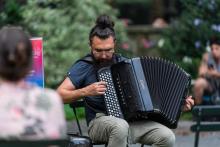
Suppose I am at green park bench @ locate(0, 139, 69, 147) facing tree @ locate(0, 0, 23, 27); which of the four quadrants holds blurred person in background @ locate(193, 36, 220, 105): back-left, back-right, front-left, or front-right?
front-right

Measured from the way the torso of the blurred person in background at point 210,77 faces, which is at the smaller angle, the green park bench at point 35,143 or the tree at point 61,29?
the green park bench

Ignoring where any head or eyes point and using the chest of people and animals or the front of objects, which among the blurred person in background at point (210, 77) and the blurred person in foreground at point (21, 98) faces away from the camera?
the blurred person in foreground at point (21, 98)

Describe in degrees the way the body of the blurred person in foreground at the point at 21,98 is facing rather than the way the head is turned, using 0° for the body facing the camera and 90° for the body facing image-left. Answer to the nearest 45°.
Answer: approximately 180°

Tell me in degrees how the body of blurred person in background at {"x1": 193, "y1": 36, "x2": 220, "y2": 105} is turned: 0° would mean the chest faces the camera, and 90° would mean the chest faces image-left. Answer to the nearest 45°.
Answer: approximately 0°

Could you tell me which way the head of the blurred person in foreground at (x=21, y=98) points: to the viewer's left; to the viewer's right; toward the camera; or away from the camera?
away from the camera

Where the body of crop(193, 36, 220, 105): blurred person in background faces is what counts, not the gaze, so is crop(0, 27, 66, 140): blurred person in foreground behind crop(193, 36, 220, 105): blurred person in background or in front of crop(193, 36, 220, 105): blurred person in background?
in front

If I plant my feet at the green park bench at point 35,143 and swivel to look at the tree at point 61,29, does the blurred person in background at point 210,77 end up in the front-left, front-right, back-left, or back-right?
front-right

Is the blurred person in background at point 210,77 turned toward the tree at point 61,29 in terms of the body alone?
no

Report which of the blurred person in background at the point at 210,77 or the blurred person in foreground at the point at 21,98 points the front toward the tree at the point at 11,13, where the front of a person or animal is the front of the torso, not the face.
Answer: the blurred person in foreground at the point at 21,98

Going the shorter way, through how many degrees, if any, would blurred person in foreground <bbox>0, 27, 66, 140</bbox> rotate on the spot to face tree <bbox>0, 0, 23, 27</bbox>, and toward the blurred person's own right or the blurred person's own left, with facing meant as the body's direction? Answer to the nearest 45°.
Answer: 0° — they already face it

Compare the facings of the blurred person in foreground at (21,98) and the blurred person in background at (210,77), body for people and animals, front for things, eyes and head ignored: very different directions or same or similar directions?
very different directions

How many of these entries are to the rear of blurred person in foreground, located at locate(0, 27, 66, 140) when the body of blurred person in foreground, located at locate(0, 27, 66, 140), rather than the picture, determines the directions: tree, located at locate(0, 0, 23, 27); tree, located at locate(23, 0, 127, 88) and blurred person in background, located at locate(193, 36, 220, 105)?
0

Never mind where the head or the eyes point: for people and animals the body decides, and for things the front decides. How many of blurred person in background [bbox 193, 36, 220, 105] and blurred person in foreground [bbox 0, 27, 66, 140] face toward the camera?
1

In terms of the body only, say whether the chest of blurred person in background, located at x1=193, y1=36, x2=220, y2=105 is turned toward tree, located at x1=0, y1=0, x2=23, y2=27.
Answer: no

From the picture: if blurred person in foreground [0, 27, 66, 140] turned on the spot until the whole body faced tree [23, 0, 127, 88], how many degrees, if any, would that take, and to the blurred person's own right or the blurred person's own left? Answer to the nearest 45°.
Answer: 0° — they already face it
